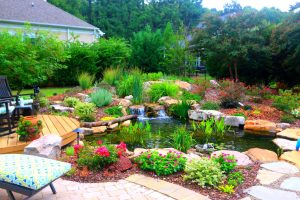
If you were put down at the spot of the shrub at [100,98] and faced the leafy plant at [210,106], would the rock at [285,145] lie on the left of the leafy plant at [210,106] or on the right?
right
